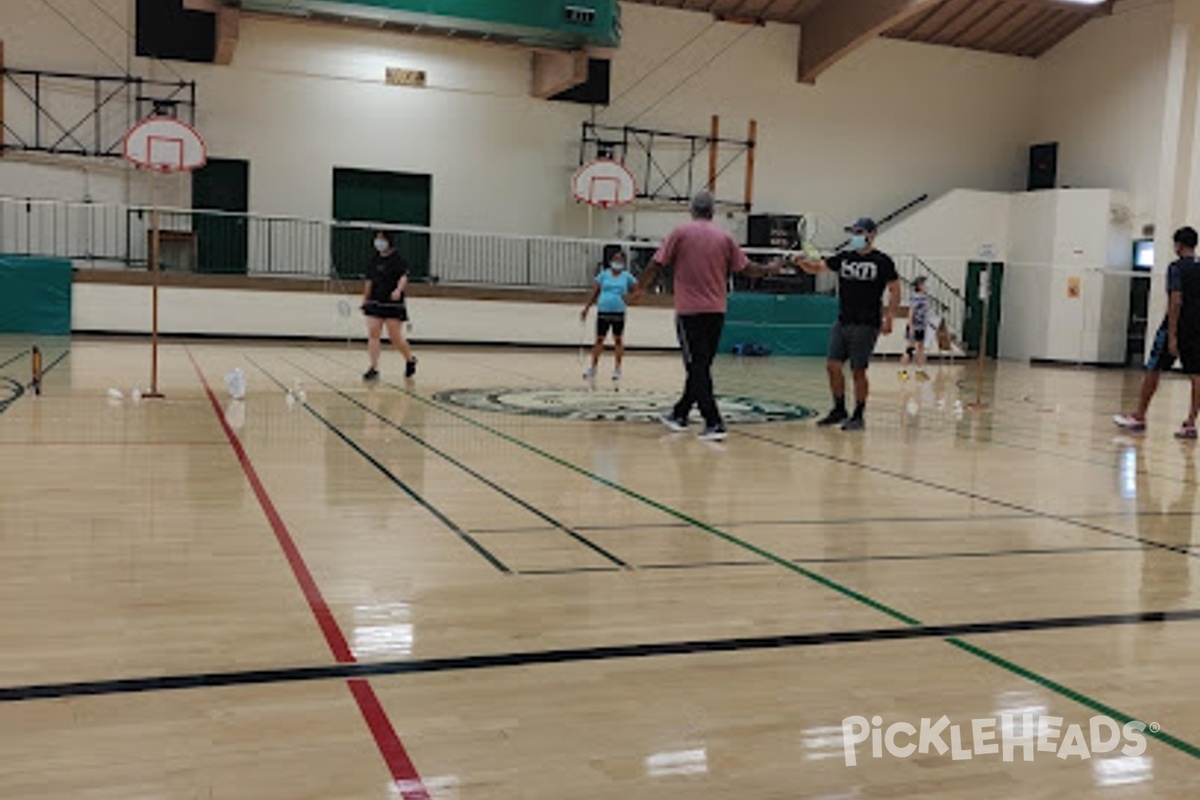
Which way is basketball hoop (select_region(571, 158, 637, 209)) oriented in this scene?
toward the camera

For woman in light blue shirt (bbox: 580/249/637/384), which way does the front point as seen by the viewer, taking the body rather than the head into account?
toward the camera

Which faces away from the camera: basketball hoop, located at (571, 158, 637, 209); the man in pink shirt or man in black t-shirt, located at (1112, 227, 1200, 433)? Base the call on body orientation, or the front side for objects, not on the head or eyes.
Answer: the man in pink shirt

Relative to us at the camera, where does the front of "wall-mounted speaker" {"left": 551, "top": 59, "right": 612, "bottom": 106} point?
facing the viewer and to the left of the viewer

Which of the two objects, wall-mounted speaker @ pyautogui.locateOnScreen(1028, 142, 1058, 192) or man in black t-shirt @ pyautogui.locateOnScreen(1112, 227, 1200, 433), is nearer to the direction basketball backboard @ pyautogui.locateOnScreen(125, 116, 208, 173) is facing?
the man in black t-shirt

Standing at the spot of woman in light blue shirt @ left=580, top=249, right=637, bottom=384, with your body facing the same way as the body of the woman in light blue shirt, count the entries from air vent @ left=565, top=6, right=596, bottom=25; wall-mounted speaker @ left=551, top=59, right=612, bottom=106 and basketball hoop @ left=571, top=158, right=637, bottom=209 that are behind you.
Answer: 3

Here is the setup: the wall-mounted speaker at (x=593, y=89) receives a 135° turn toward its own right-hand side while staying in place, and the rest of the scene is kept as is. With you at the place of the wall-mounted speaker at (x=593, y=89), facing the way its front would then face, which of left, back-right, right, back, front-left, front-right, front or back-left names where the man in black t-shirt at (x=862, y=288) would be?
back

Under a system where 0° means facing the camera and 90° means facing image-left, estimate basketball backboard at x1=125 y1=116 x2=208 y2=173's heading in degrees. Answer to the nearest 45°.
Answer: approximately 0°

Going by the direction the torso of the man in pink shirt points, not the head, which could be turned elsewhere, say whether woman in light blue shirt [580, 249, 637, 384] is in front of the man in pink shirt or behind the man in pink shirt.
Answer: in front

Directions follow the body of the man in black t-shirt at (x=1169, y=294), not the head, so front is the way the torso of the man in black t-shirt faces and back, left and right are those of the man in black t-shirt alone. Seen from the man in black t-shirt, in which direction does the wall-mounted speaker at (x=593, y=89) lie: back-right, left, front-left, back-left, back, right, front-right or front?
front-right

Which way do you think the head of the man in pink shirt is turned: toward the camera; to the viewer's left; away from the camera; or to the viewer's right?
away from the camera

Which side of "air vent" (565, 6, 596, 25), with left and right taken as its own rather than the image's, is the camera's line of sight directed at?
front

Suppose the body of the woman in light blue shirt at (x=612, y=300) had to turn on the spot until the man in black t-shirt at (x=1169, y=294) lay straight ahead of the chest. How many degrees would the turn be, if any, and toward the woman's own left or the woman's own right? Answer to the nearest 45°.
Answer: approximately 45° to the woman's own left
